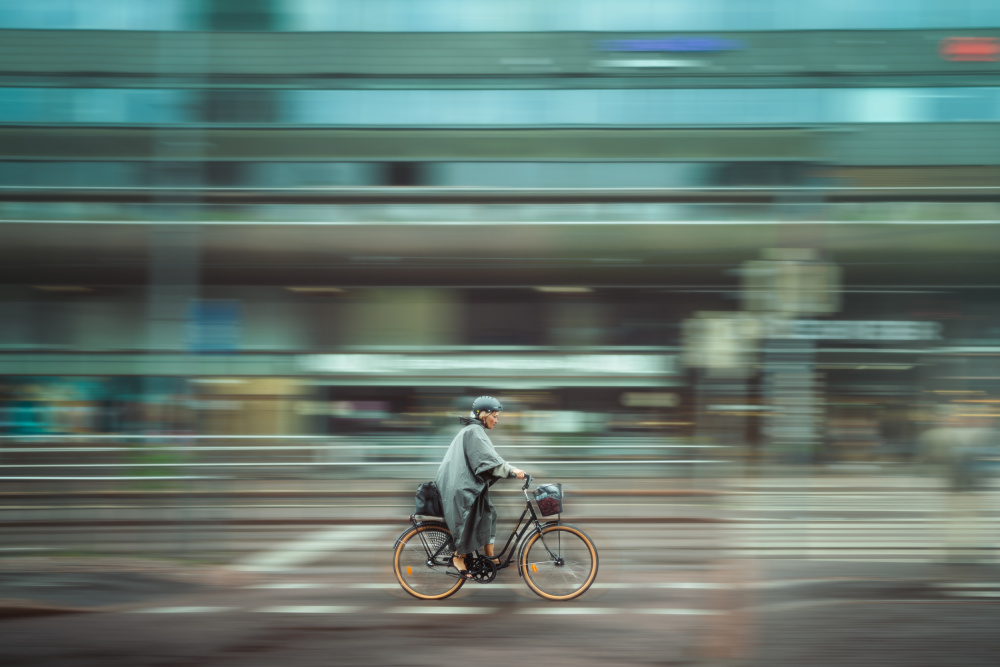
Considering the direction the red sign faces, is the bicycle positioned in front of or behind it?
in front

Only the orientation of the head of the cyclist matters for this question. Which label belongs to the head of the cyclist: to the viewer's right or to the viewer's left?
to the viewer's right

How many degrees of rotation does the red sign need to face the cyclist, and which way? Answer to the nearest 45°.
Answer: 0° — it already faces them

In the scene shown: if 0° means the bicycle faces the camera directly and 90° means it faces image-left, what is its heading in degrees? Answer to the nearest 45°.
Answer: approximately 270°

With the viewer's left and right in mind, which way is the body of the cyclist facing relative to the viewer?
facing to the right of the viewer

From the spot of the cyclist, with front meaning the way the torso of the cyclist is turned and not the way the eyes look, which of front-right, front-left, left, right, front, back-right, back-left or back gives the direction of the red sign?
front-left

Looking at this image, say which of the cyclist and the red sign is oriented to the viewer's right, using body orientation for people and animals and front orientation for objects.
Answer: the cyclist

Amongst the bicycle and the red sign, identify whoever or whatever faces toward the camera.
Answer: the red sign

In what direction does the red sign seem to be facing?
toward the camera

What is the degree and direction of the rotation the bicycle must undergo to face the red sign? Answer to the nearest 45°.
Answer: approximately 45° to its left
